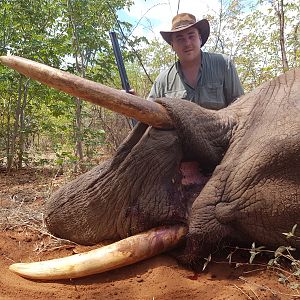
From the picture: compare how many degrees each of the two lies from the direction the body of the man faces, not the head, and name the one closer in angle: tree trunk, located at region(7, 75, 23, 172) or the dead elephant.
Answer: the dead elephant

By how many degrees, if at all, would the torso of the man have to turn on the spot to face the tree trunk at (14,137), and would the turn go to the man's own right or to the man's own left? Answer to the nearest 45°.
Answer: approximately 135° to the man's own right

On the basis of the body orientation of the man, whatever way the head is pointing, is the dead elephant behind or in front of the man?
in front

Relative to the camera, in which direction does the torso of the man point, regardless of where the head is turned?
toward the camera

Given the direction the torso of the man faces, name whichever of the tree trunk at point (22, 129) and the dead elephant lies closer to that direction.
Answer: the dead elephant

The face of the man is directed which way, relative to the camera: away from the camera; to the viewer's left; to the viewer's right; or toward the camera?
toward the camera

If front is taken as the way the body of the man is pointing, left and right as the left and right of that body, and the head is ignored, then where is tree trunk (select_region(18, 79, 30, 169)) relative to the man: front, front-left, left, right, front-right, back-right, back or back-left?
back-right
